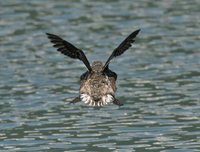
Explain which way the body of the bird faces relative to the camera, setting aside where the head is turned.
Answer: away from the camera
